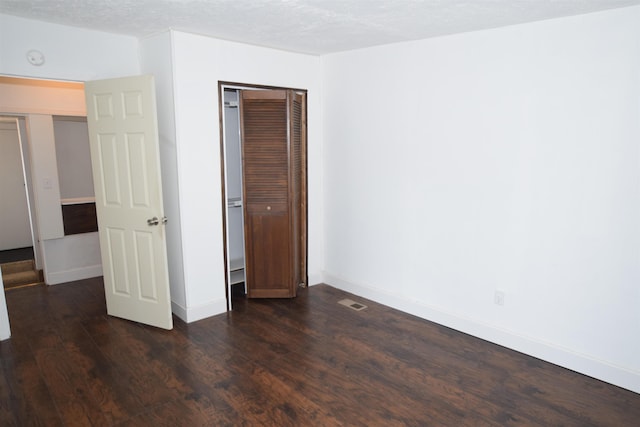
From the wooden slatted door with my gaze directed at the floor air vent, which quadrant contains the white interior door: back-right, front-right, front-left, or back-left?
back-right

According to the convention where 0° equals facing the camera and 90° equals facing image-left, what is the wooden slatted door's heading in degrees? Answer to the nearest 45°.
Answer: approximately 0°

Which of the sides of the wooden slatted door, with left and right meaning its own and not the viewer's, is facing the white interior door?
right

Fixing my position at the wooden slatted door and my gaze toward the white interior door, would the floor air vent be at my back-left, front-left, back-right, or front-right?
back-left
